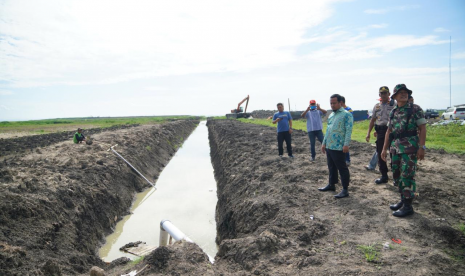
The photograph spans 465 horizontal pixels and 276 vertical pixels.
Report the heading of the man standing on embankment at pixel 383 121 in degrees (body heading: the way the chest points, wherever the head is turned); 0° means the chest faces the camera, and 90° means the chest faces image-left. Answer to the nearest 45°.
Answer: approximately 45°

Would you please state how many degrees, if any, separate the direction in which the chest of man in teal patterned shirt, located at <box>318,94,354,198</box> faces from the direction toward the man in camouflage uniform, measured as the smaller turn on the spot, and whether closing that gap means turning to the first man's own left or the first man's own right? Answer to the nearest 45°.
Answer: approximately 90° to the first man's own left

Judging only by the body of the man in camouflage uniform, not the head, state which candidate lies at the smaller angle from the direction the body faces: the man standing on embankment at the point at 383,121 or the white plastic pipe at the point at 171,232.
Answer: the white plastic pipe

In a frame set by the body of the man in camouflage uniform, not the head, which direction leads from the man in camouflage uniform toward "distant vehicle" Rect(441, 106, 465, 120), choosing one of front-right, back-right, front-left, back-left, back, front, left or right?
back-right

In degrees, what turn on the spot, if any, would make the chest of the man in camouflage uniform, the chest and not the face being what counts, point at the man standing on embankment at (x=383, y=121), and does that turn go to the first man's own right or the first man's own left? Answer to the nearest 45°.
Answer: approximately 135° to the first man's own right

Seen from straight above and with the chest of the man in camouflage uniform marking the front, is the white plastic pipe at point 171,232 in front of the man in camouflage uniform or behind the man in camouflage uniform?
in front

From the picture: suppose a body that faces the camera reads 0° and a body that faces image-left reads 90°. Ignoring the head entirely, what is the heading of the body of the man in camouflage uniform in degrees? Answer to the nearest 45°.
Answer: approximately 45°
